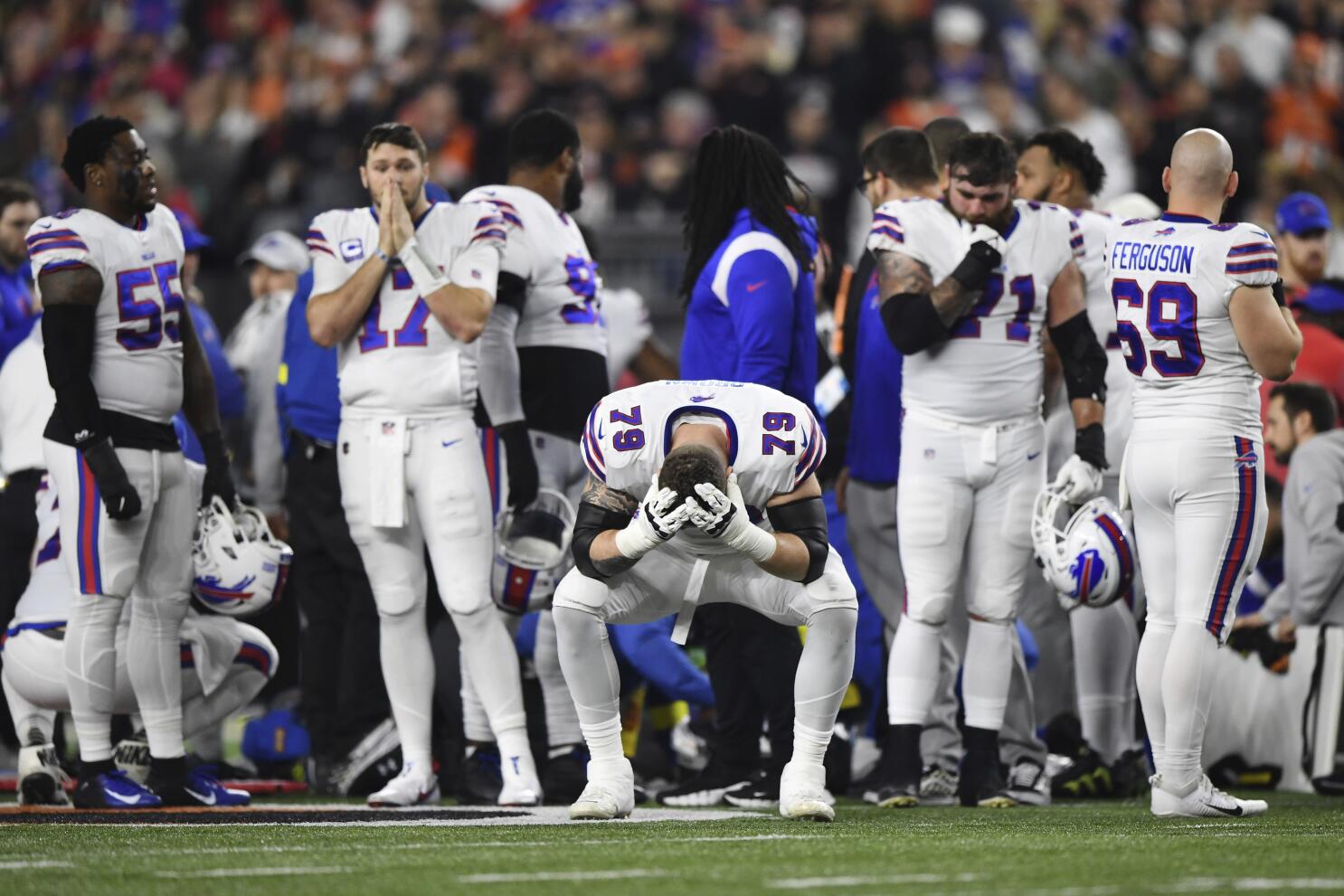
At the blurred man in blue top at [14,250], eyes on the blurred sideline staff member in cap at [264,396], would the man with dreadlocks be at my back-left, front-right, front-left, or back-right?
front-right

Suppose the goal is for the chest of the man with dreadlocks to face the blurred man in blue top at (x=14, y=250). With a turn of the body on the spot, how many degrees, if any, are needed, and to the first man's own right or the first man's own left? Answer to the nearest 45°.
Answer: approximately 135° to the first man's own left

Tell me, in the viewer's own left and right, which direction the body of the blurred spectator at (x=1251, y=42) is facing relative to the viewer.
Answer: facing the viewer

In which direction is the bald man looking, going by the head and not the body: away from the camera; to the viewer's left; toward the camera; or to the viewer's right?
away from the camera

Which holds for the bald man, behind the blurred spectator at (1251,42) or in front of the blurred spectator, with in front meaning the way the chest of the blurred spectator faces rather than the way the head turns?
in front

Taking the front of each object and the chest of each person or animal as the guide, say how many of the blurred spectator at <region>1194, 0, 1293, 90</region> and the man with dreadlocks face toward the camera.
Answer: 1

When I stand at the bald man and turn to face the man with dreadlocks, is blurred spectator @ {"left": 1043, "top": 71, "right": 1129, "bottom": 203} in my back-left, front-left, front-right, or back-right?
front-right

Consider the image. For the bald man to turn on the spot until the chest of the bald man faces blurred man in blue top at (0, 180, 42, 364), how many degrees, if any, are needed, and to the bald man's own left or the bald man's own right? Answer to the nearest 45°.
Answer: approximately 135° to the bald man's own left

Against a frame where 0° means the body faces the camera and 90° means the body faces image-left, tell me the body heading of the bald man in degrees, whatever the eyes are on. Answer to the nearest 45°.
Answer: approximately 225°
